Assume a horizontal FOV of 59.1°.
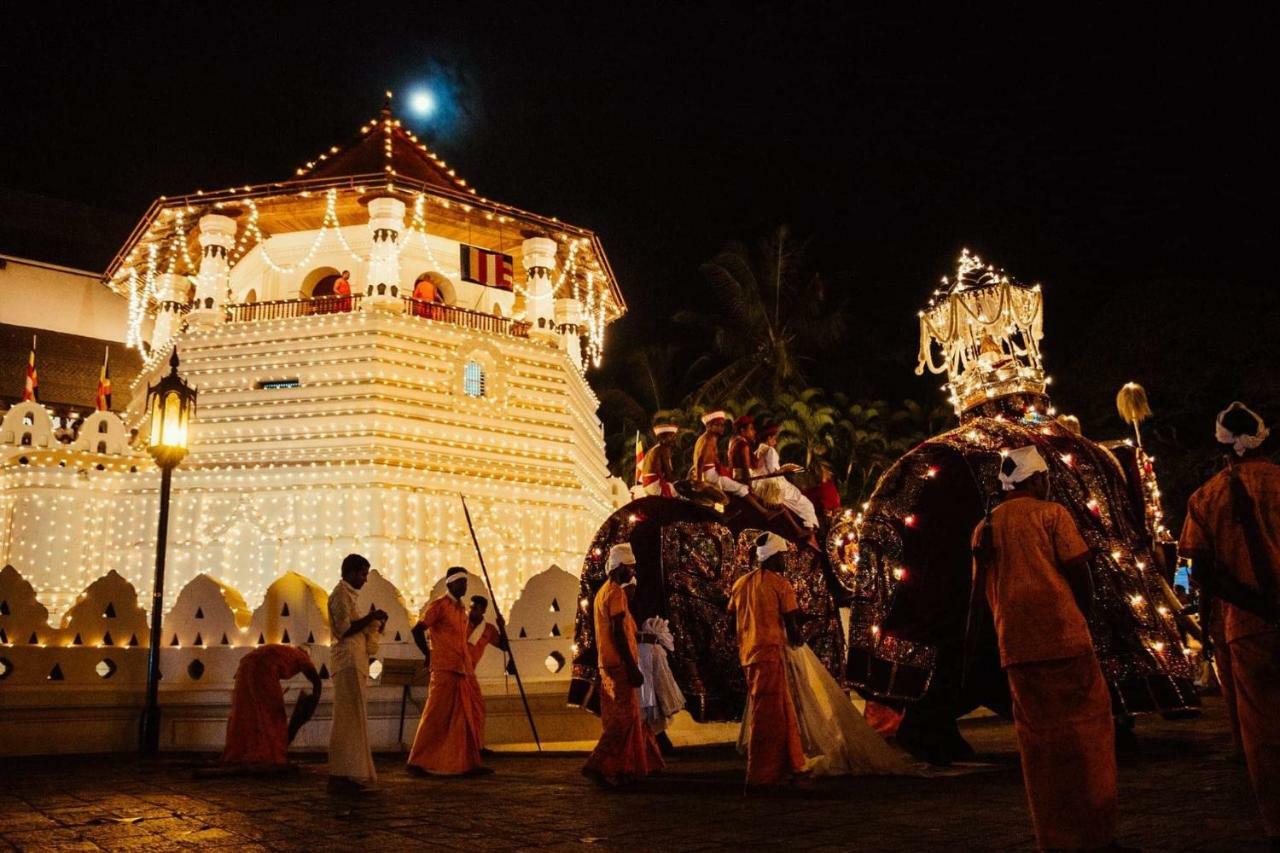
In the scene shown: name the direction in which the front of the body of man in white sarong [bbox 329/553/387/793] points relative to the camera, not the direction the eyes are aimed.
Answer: to the viewer's right

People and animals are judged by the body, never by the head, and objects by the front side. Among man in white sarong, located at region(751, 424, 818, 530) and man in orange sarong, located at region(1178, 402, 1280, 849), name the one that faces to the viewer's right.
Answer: the man in white sarong

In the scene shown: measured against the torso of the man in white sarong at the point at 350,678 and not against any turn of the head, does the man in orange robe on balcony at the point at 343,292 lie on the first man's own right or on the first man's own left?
on the first man's own left

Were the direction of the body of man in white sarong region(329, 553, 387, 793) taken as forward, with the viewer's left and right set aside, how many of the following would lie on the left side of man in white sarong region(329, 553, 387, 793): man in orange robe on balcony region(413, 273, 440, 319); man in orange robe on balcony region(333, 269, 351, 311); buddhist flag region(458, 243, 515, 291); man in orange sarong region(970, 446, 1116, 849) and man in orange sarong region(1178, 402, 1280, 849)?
3

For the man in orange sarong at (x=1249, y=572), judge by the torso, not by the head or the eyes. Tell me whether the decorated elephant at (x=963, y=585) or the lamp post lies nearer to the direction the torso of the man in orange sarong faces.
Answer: the decorated elephant

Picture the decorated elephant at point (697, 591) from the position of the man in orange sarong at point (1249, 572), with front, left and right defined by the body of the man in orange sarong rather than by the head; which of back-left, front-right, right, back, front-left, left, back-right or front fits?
front-left

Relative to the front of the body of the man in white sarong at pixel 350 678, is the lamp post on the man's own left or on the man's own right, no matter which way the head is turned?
on the man's own left

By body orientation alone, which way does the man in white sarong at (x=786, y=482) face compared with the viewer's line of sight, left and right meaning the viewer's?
facing to the right of the viewer

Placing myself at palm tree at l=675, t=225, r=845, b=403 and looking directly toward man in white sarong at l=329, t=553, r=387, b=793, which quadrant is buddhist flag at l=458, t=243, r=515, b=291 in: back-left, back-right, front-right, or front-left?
front-right

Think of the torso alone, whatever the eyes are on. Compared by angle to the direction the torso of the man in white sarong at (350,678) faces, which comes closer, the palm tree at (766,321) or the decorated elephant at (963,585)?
the decorated elephant
